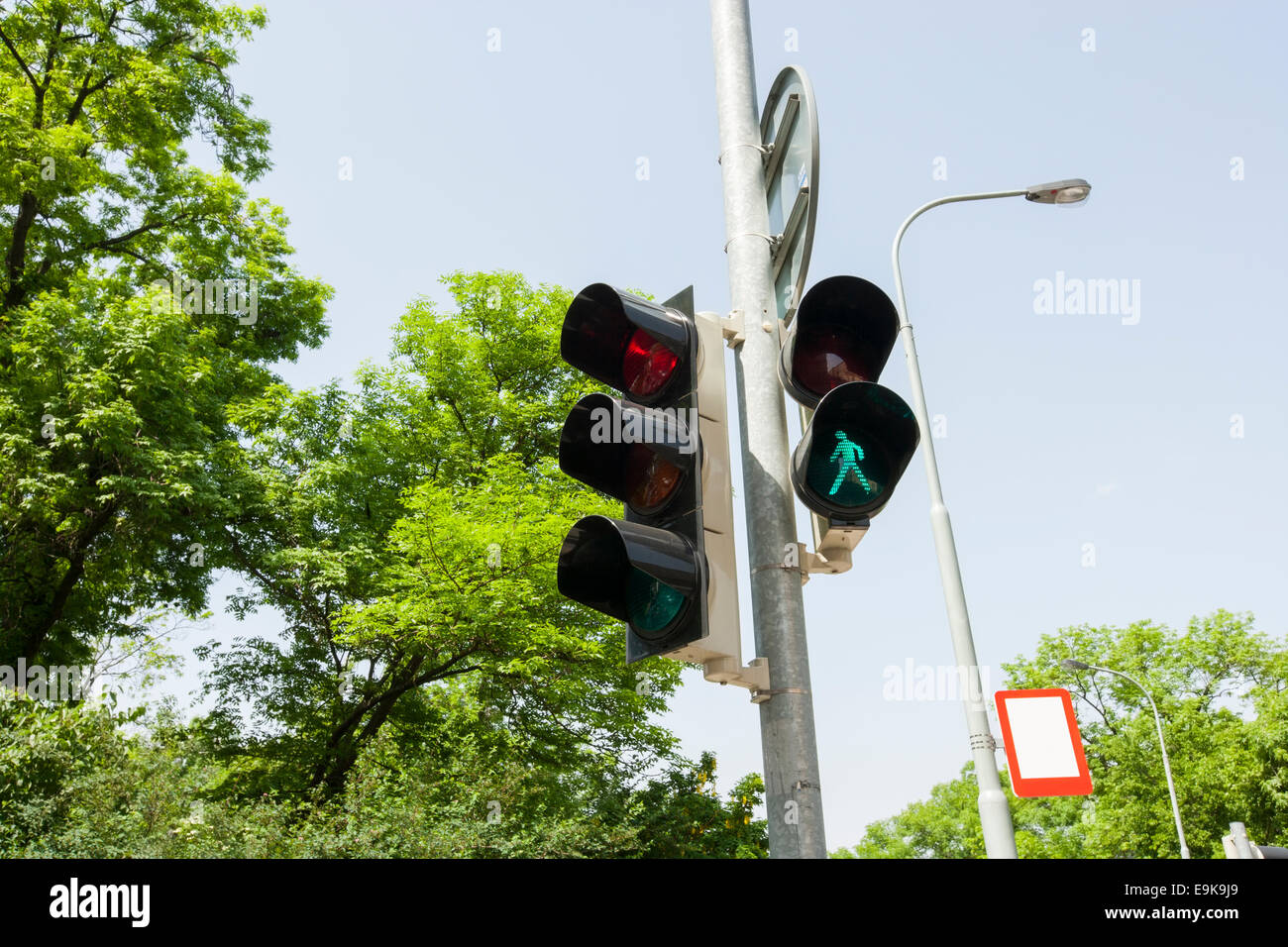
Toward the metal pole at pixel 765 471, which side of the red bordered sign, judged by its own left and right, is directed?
front

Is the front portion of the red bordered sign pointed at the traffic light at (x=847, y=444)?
yes

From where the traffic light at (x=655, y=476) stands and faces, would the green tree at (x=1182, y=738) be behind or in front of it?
behind

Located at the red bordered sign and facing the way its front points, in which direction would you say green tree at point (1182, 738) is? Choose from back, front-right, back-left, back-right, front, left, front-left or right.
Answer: back

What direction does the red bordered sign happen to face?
toward the camera

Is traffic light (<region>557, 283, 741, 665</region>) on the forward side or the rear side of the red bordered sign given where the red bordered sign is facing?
on the forward side

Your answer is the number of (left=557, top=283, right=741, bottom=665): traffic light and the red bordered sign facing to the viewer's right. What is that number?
0

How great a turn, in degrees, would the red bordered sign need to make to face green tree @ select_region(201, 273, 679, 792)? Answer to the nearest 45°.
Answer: approximately 135° to its right

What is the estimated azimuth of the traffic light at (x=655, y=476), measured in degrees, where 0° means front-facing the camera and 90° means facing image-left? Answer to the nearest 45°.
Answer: approximately 45°
